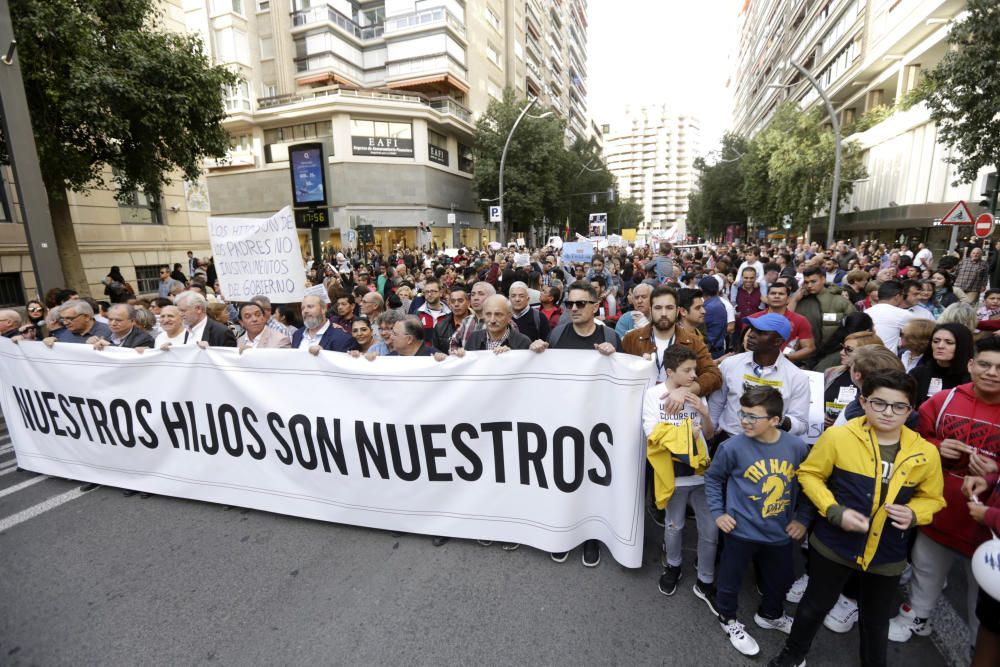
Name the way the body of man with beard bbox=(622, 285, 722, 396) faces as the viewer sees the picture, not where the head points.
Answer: toward the camera

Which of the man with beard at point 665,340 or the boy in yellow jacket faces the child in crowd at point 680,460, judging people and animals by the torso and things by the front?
the man with beard

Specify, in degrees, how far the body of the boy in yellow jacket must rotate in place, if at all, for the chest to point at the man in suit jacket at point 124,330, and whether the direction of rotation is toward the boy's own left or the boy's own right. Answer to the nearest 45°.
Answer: approximately 90° to the boy's own right

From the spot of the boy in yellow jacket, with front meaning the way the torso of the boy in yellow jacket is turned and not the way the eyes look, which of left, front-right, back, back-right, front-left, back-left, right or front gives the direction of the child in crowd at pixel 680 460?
right

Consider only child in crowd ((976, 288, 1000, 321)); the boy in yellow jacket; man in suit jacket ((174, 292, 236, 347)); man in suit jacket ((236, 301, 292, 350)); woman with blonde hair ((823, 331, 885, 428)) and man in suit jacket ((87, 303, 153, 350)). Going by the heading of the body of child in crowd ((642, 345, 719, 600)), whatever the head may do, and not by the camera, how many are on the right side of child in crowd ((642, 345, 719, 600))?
3

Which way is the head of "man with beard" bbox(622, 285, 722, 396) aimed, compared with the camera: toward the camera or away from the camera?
toward the camera

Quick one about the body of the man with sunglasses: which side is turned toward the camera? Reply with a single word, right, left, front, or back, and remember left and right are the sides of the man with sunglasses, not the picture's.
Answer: front

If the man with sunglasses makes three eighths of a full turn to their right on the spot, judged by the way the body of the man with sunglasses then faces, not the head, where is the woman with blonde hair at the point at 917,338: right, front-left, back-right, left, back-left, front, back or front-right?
back-right

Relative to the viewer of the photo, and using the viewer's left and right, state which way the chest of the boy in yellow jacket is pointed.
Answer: facing the viewer

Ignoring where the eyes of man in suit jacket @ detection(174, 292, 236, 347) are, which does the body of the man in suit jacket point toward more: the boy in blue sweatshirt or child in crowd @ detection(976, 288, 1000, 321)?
the boy in blue sweatshirt

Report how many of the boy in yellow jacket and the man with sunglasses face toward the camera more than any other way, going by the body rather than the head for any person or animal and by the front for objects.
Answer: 2

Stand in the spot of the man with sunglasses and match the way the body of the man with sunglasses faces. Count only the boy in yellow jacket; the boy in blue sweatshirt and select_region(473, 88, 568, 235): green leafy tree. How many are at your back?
1

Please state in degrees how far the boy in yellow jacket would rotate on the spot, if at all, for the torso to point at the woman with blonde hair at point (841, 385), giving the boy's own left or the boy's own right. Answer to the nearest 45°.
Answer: approximately 180°

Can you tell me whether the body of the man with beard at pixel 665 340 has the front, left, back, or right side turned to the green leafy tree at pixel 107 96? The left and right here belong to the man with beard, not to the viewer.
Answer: right

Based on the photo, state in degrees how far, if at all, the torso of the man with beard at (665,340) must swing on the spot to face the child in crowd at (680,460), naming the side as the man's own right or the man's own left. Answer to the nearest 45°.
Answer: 0° — they already face them

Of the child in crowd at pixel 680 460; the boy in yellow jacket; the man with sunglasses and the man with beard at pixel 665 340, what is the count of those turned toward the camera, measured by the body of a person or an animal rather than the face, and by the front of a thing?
4

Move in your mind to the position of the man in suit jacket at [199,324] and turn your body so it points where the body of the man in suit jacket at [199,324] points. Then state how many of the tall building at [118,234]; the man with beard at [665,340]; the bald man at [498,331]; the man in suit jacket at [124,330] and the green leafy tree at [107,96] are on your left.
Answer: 2

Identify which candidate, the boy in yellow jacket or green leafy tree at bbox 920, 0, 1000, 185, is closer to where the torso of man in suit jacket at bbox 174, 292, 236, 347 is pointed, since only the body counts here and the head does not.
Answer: the boy in yellow jacket
